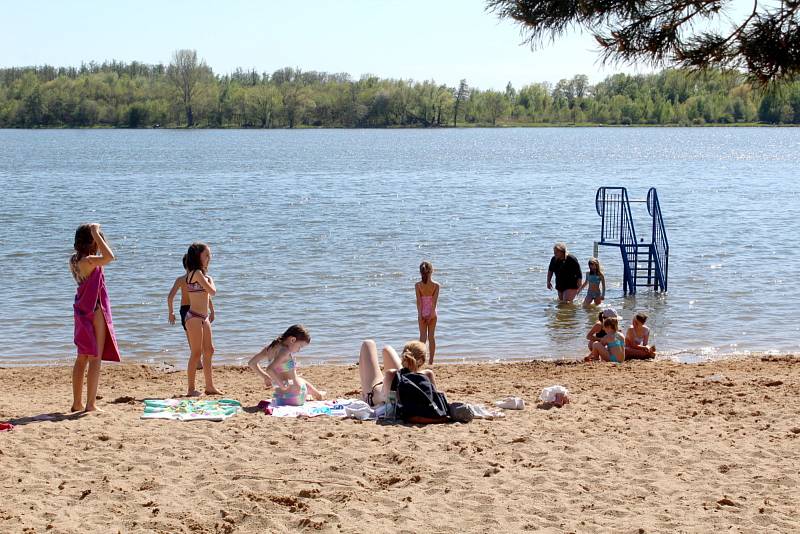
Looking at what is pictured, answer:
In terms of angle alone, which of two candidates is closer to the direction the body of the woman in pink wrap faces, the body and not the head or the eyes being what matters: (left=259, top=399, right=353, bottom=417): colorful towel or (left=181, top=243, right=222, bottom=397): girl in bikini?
the girl in bikini

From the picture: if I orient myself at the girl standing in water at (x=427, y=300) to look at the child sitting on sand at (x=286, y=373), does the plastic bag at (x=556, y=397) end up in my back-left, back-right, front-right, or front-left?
front-left

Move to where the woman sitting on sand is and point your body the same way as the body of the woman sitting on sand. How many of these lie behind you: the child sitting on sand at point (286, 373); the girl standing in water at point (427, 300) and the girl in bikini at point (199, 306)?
0

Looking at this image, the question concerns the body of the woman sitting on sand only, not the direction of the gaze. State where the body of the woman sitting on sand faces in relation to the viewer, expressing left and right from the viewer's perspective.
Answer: facing away from the viewer and to the left of the viewer

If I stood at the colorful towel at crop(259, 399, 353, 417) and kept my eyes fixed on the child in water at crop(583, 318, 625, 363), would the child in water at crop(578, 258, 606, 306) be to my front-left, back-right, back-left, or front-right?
front-left

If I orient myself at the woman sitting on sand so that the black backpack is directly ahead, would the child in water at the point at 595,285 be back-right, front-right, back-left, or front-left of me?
back-left

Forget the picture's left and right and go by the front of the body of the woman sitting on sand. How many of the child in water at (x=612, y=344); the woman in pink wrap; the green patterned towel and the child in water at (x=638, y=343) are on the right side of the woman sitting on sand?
2

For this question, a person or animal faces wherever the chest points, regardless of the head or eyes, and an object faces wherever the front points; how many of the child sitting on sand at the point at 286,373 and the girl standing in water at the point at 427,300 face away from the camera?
1

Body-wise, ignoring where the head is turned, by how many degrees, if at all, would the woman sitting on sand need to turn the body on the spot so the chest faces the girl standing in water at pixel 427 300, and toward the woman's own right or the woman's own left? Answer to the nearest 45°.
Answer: approximately 45° to the woman's own right

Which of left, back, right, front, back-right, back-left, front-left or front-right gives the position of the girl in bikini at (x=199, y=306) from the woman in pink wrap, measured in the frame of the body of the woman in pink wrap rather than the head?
front

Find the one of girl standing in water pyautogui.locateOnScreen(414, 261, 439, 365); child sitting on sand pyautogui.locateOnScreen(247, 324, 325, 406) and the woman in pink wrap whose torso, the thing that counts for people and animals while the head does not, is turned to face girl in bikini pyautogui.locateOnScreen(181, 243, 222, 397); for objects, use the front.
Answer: the woman in pink wrap
